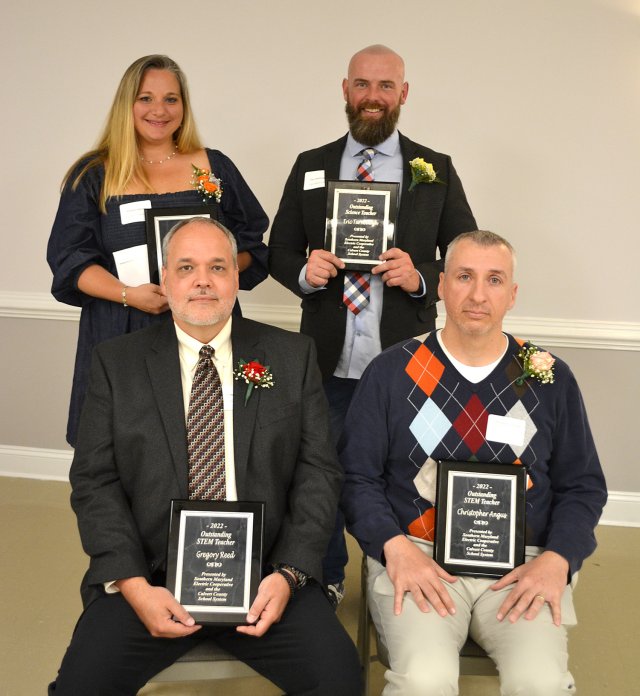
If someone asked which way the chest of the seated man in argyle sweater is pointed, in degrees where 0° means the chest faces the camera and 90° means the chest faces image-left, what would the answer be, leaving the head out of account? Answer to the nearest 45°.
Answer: approximately 0°

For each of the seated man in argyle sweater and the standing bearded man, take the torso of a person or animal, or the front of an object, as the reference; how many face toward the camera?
2

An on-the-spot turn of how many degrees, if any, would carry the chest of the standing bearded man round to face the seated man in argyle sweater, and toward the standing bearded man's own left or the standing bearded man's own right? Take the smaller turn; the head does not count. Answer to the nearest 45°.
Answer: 0° — they already face them

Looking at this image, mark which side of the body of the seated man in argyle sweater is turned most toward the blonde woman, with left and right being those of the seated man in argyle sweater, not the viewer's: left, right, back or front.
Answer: right

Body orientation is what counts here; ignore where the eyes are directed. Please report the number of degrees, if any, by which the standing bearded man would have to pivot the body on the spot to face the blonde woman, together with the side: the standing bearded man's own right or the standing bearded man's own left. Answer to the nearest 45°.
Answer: approximately 90° to the standing bearded man's own right

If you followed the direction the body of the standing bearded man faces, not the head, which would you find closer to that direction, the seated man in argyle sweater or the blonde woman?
the seated man in argyle sweater

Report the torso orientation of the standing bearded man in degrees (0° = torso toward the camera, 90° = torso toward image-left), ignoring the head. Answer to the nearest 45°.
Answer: approximately 0°

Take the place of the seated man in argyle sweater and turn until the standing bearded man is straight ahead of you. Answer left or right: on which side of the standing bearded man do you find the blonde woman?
left

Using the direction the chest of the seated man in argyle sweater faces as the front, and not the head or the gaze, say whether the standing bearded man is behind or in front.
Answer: behind
